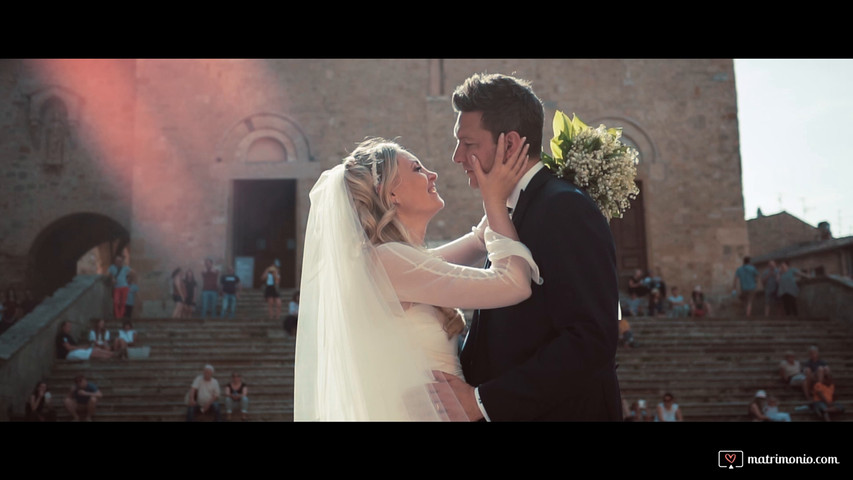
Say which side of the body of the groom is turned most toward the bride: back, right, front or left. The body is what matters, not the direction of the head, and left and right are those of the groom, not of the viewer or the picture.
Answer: front

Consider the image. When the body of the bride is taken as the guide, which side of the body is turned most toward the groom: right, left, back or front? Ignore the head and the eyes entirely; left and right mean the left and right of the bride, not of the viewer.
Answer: front

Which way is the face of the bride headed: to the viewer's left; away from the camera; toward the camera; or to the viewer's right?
to the viewer's right

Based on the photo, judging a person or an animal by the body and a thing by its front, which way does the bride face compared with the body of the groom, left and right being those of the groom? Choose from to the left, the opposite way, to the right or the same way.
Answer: the opposite way

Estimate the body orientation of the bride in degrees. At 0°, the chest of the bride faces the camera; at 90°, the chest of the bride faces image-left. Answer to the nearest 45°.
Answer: approximately 270°

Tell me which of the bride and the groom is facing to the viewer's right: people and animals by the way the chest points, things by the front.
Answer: the bride

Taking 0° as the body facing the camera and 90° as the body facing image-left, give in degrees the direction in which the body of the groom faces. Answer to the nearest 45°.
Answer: approximately 90°

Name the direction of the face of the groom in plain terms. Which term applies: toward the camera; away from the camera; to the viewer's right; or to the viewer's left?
to the viewer's left

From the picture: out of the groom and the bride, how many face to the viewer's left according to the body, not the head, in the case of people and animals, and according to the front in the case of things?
1
